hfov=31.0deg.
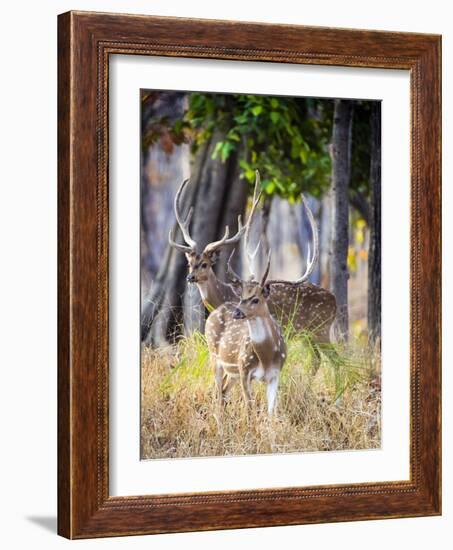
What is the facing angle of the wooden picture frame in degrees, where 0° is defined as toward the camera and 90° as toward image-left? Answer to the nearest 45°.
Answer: approximately 315°
